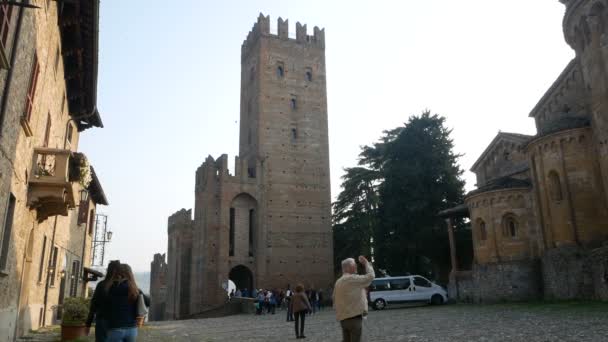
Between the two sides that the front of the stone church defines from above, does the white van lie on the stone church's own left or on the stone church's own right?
on the stone church's own left

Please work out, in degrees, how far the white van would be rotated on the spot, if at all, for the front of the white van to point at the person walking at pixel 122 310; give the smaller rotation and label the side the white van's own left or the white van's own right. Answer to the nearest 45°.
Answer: approximately 90° to the white van's own right

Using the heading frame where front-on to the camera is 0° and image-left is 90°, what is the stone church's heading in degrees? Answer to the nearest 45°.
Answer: approximately 225°

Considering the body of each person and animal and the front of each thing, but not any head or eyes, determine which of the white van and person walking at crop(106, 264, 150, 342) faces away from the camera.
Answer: the person walking

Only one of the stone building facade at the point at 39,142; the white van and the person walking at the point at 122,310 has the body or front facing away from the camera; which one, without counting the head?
the person walking

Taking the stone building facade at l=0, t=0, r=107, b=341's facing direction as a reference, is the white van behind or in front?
in front

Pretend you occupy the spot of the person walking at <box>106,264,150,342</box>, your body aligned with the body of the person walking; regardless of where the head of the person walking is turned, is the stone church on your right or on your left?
on your right

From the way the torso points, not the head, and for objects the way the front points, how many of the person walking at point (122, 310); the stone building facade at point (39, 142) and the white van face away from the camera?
1

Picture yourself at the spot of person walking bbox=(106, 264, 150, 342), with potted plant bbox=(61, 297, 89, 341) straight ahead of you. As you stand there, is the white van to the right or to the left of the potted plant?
right

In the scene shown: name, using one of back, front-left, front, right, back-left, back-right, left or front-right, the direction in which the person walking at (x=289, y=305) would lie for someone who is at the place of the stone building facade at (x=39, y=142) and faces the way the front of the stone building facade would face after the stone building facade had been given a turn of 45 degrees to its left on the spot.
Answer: front

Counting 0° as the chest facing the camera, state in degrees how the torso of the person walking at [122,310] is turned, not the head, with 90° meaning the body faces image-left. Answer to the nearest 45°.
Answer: approximately 180°

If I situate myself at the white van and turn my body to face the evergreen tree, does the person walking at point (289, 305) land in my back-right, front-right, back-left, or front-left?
back-left

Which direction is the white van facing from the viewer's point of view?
to the viewer's right

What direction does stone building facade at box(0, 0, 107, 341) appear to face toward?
to the viewer's right
